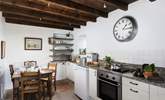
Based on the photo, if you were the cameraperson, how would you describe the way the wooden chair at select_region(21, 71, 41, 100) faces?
facing away from the viewer

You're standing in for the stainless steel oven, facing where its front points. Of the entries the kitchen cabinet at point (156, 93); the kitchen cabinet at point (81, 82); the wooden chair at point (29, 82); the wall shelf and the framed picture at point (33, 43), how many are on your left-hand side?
1

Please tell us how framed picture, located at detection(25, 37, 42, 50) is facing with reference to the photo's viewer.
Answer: facing the viewer

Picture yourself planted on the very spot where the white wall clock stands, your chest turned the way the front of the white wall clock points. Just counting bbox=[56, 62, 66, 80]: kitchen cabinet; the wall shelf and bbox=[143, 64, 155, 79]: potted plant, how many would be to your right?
2

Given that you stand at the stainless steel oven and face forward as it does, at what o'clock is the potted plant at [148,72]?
The potted plant is roughly at 9 o'clock from the stainless steel oven.

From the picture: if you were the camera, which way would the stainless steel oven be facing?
facing the viewer and to the left of the viewer

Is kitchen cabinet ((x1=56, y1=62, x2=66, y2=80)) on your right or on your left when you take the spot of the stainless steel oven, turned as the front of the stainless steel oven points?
on your right

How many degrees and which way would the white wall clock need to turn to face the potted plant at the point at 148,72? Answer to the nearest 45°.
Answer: approximately 45° to its left

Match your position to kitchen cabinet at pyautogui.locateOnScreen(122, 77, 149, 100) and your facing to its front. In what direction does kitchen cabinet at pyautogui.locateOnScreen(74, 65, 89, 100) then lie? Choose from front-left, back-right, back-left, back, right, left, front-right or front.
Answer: right

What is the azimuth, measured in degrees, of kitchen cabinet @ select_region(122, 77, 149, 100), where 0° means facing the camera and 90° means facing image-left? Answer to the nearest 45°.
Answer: approximately 45°

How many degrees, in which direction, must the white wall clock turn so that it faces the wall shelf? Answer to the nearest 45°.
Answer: approximately 90° to its right

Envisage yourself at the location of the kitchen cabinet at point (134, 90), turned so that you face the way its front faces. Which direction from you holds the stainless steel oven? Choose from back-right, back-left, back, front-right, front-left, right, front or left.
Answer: right

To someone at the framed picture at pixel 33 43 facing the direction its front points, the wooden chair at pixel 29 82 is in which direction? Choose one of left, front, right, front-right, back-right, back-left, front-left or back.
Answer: front
